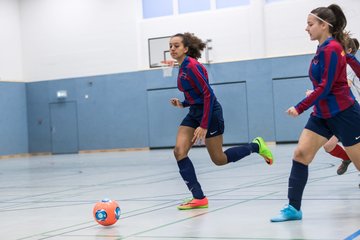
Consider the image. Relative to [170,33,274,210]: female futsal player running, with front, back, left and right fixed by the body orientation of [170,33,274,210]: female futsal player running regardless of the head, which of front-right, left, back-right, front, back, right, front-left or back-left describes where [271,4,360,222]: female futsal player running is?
back-left

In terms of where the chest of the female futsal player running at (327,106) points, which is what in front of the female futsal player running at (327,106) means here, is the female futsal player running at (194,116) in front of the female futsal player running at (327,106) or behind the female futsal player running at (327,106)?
in front

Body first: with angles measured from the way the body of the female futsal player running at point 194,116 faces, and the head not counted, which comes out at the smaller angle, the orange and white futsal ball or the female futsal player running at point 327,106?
the orange and white futsal ball

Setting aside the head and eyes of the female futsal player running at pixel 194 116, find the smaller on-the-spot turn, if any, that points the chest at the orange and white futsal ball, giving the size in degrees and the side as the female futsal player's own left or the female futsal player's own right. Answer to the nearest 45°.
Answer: approximately 45° to the female futsal player's own left

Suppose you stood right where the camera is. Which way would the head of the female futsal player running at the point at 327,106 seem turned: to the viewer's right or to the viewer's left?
to the viewer's left

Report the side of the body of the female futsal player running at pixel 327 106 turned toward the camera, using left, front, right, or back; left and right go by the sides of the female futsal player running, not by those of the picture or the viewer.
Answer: left

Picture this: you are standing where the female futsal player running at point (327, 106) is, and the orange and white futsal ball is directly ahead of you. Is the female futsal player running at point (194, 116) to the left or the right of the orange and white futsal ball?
right

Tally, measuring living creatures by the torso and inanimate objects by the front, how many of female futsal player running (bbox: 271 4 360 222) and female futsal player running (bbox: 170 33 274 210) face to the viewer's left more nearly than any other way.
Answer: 2

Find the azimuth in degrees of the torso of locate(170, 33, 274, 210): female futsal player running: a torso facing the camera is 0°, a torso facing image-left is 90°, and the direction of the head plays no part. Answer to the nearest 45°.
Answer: approximately 90°

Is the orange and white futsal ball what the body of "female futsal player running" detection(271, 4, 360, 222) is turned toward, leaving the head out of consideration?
yes
